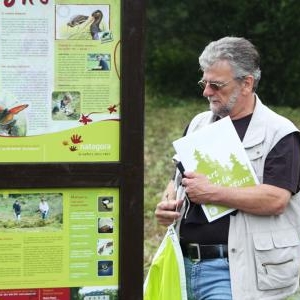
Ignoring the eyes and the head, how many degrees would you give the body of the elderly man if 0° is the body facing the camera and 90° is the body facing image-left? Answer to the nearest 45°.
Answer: approximately 45°
